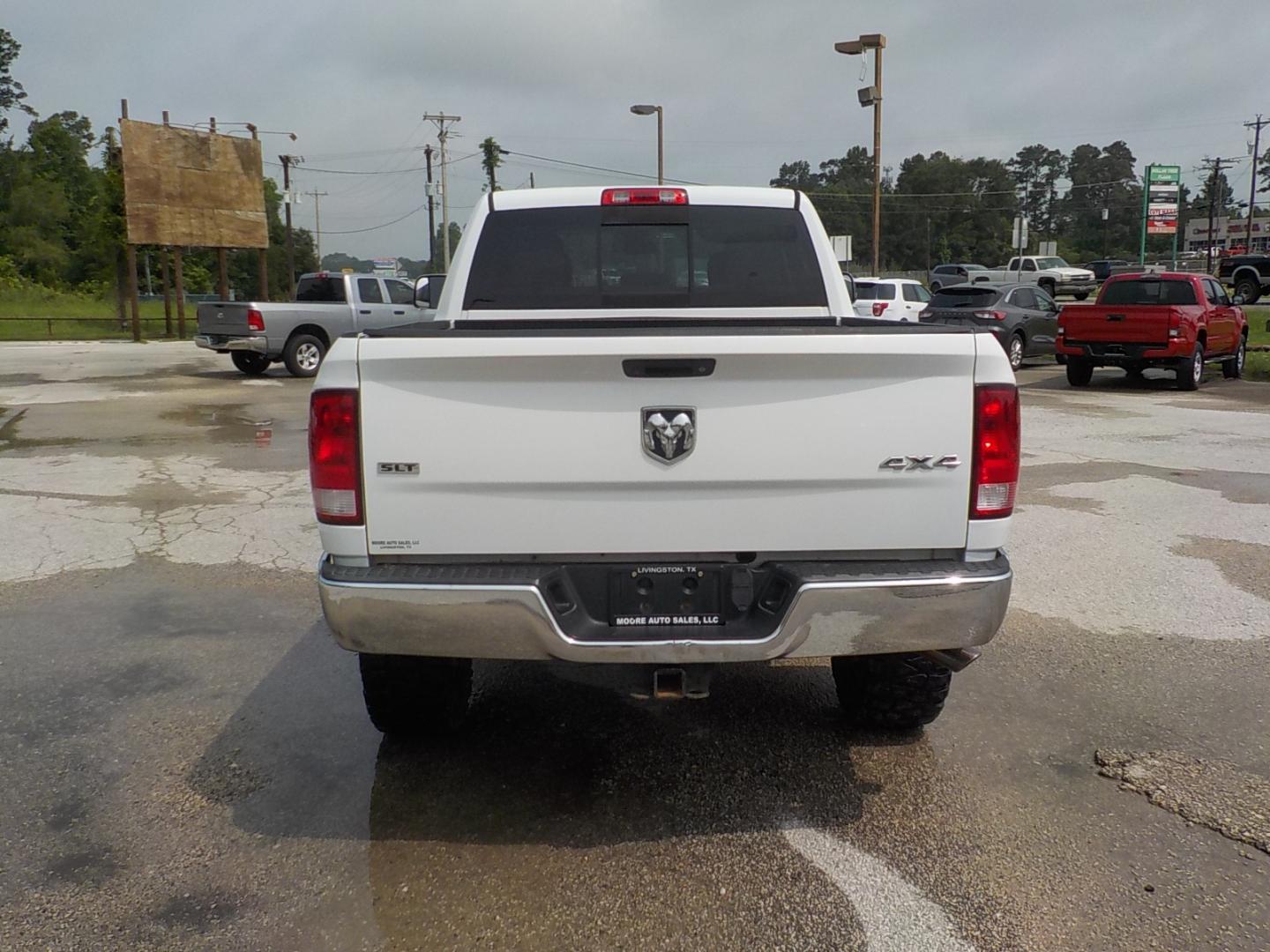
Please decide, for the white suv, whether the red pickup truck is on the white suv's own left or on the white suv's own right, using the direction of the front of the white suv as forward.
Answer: on the white suv's own right

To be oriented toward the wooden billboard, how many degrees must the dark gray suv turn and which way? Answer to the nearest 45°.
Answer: approximately 135° to its left

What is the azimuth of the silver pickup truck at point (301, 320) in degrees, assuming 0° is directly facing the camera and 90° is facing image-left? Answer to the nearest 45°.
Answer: approximately 225°

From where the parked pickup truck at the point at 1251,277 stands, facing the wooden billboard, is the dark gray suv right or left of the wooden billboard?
left

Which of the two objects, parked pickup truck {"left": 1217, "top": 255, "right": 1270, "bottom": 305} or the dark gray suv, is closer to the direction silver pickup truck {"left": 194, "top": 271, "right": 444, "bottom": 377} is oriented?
the parked pickup truck

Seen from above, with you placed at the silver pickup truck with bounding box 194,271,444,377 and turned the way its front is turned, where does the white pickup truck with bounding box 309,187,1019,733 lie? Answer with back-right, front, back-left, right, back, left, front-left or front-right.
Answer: back-right

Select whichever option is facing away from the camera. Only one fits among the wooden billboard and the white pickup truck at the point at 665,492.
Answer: the white pickup truck

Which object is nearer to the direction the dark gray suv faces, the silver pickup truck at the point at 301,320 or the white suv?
the white suv

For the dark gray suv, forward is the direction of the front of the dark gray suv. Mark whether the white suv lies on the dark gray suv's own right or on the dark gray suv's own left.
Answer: on the dark gray suv's own left

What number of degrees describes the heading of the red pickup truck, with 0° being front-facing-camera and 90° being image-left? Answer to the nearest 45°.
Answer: approximately 225°

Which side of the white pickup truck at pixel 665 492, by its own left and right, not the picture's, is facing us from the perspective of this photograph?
back

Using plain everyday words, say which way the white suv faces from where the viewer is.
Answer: facing away from the viewer and to the right of the viewer
